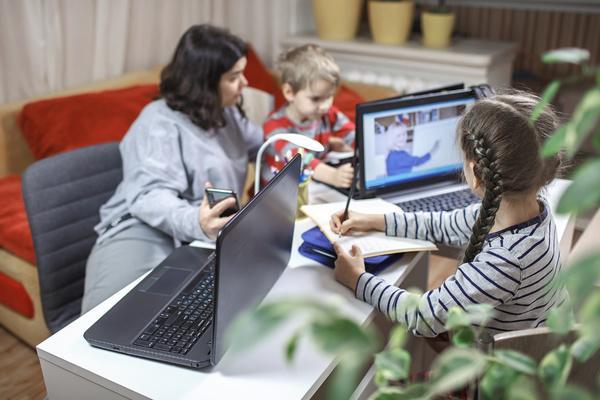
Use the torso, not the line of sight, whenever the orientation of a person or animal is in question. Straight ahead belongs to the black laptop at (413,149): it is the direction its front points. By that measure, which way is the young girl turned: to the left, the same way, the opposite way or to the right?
the opposite way

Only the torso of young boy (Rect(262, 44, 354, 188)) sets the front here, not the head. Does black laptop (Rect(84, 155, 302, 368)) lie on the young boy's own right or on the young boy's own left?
on the young boy's own right

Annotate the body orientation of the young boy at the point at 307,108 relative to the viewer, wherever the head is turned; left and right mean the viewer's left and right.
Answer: facing the viewer and to the right of the viewer

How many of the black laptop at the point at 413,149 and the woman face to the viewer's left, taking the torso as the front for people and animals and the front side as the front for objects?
0

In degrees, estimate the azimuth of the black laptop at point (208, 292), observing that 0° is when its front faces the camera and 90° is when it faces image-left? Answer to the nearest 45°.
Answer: approximately 135°

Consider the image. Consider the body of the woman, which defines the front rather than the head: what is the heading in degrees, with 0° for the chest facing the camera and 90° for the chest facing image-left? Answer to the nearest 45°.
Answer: approximately 315°

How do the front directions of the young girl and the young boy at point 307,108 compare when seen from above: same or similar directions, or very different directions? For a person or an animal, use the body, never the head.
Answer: very different directions

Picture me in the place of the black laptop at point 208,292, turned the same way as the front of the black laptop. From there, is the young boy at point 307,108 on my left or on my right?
on my right

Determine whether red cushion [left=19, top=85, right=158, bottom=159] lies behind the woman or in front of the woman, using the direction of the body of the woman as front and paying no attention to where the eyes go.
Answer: behind

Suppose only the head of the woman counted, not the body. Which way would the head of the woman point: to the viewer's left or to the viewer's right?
to the viewer's right

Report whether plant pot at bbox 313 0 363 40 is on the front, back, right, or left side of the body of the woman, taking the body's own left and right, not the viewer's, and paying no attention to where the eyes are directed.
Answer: left
